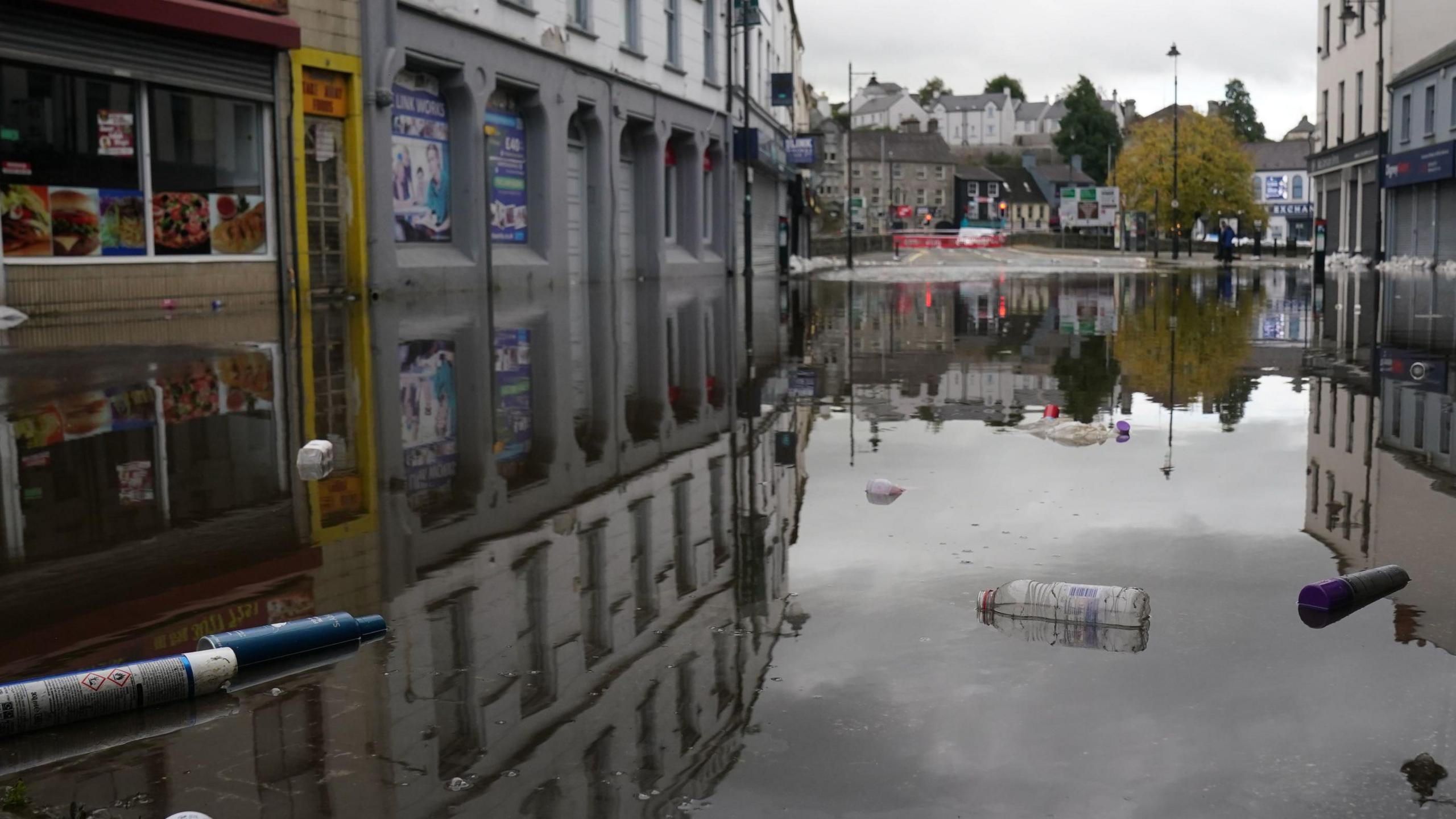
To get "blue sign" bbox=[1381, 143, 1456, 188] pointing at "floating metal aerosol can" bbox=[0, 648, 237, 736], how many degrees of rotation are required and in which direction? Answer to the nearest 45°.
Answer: approximately 45° to its left

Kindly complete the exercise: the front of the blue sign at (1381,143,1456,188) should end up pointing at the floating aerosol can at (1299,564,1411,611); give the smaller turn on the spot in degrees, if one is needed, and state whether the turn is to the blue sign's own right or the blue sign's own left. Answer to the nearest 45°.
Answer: approximately 45° to the blue sign's own left

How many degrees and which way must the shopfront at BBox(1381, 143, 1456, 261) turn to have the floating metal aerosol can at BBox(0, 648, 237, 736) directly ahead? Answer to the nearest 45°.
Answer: approximately 45° to its left

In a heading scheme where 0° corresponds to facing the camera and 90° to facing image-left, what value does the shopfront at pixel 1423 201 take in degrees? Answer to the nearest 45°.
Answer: approximately 45°
